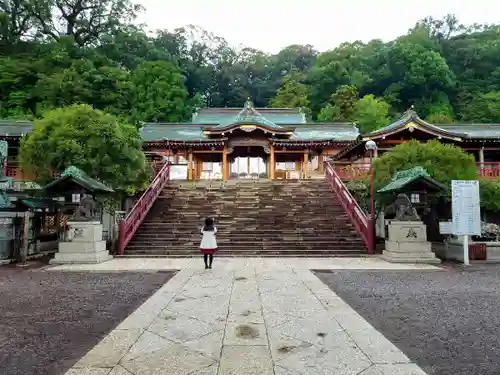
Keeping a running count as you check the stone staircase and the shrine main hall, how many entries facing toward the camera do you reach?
2

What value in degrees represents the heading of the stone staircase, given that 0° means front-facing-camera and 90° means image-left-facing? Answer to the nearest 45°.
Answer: approximately 0°

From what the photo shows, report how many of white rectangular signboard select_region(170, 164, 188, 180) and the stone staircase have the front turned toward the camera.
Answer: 2

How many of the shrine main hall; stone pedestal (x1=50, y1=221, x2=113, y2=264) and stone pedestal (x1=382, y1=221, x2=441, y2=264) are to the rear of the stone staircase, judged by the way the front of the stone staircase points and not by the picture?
1

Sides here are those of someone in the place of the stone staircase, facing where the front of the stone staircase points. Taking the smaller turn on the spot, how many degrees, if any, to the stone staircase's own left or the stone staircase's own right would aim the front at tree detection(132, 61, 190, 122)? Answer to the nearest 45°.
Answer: approximately 180°

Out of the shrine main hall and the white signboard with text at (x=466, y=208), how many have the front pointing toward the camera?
2

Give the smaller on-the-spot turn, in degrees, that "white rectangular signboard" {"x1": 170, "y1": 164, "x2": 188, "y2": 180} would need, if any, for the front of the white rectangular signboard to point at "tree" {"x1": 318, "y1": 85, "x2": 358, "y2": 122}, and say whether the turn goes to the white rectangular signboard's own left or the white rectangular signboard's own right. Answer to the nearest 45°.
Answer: approximately 135° to the white rectangular signboard's own left

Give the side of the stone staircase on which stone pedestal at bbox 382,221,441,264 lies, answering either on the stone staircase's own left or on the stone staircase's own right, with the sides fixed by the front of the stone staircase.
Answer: on the stone staircase's own left

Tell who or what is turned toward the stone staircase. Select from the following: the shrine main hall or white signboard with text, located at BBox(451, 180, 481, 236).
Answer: the shrine main hall

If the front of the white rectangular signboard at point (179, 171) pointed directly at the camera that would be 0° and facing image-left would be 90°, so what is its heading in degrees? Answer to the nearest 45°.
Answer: approximately 0°

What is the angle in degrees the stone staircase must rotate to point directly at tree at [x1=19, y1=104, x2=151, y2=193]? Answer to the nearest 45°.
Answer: approximately 90° to its right
